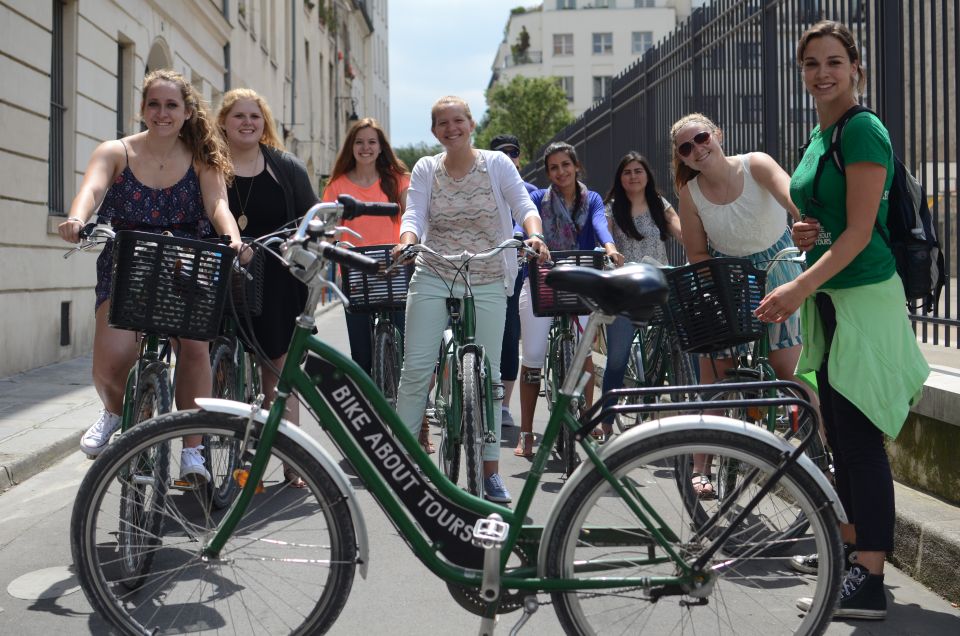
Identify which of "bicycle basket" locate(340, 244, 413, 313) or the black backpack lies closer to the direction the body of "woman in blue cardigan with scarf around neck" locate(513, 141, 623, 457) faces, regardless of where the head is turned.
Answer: the black backpack

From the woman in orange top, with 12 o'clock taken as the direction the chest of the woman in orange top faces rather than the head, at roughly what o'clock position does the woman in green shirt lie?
The woman in green shirt is roughly at 11 o'clock from the woman in orange top.

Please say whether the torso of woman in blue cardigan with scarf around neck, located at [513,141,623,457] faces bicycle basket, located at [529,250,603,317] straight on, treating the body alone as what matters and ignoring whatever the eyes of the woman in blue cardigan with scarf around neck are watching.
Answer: yes

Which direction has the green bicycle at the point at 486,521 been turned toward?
to the viewer's left

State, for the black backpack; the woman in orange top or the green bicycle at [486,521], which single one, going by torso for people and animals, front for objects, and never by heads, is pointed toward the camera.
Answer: the woman in orange top

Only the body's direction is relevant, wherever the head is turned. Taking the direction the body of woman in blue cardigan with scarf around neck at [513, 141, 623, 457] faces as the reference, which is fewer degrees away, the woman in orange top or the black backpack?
the black backpack

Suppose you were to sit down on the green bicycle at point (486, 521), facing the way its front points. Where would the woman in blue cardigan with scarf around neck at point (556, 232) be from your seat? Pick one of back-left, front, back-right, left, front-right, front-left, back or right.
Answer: right

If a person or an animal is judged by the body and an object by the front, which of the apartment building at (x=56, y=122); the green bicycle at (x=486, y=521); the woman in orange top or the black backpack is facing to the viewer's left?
the green bicycle

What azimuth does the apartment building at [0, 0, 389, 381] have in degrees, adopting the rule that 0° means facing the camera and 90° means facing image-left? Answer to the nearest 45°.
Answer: approximately 315°

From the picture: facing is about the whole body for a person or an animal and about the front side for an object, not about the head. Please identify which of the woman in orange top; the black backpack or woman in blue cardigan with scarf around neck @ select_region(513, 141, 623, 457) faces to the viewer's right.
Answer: the black backpack

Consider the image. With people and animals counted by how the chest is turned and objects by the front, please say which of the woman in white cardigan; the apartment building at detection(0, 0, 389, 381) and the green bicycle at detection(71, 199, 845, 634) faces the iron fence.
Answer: the apartment building
